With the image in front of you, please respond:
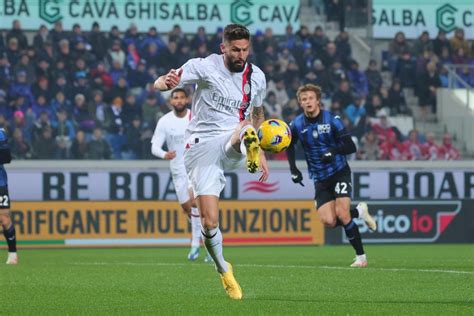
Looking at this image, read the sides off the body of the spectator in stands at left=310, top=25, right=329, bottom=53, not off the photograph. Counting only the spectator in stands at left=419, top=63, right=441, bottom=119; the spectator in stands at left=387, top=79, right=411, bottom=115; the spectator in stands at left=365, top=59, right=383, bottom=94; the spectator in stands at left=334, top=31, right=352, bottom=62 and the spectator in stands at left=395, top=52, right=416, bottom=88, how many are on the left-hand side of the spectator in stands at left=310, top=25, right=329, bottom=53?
5

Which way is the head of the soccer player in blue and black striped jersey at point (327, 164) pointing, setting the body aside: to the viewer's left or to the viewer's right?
to the viewer's left

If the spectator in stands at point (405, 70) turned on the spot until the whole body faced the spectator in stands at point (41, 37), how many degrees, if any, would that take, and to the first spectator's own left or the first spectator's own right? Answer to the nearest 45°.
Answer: approximately 45° to the first spectator's own right

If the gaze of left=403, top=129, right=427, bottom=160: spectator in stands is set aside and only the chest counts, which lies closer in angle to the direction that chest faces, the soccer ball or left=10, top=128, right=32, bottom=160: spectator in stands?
the soccer ball

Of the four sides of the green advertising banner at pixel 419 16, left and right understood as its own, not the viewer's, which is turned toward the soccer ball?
front

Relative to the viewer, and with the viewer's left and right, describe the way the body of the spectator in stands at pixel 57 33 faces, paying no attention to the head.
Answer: facing the viewer

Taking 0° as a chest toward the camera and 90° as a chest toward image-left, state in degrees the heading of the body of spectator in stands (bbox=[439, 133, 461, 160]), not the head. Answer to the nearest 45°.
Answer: approximately 0°

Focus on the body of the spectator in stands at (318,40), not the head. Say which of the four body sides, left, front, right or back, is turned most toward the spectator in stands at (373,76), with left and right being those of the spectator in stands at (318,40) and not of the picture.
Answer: left

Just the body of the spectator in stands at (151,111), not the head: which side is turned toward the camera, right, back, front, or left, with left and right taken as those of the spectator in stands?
front

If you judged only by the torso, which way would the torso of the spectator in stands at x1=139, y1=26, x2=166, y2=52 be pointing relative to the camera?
toward the camera

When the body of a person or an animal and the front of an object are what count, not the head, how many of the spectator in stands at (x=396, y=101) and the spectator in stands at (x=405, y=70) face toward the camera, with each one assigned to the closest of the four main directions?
2

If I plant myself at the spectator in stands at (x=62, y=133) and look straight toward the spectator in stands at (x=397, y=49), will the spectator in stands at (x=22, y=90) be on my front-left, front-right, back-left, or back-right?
back-left
